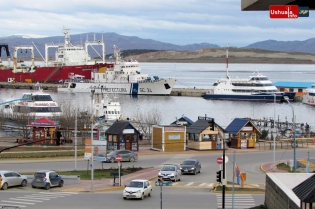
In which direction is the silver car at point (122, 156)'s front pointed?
to the viewer's left

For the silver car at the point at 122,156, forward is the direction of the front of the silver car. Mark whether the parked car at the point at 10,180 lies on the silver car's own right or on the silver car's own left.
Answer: on the silver car's own left

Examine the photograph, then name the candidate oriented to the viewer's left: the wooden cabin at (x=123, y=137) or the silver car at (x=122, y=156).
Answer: the silver car

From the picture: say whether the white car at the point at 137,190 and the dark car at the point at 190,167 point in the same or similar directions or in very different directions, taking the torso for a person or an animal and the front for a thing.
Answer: same or similar directions

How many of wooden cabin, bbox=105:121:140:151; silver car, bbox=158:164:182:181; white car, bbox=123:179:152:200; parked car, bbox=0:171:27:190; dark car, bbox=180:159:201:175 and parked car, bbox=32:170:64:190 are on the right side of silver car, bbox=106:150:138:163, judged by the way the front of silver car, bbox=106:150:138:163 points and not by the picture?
1

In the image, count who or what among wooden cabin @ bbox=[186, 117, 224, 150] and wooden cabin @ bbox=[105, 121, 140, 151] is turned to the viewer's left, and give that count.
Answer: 0

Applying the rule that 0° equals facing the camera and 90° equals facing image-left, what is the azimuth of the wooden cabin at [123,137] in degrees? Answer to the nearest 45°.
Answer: approximately 315°
